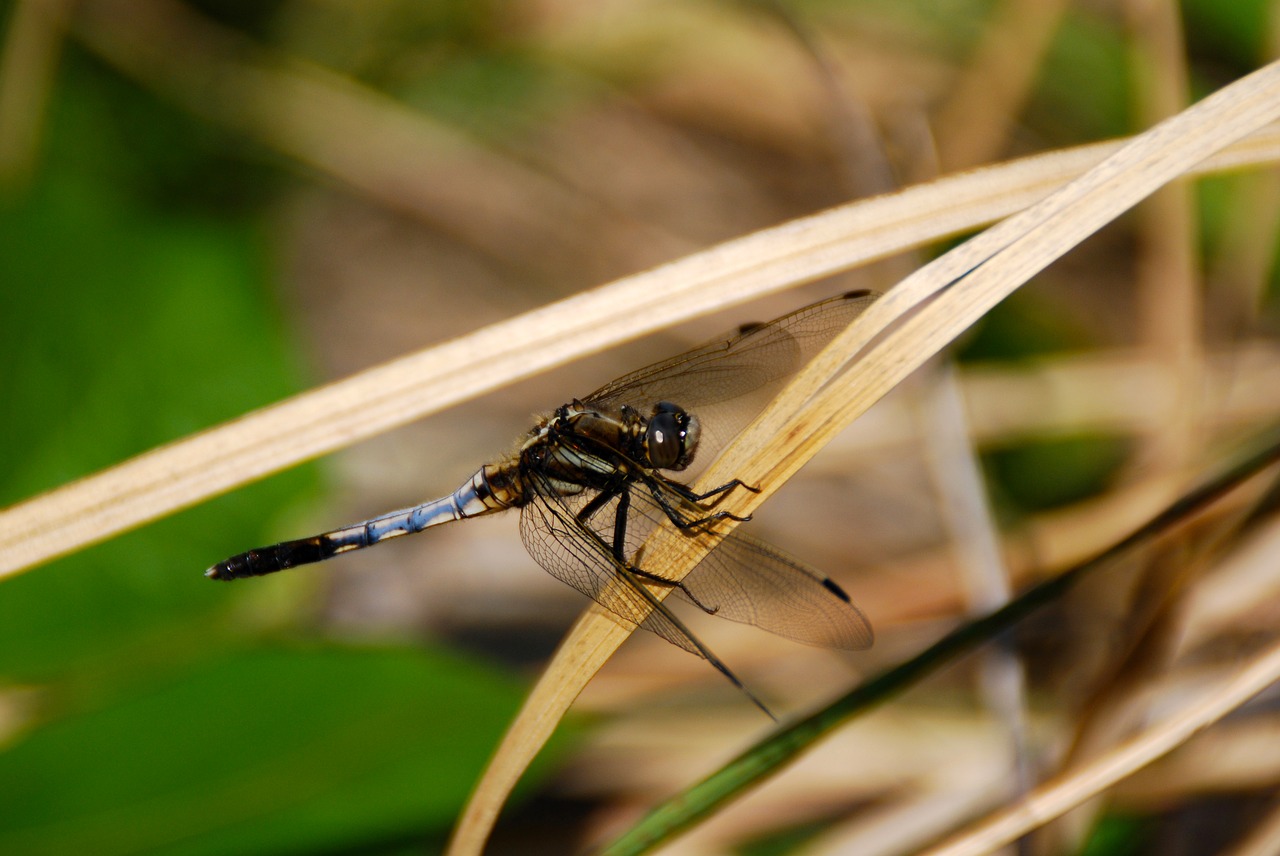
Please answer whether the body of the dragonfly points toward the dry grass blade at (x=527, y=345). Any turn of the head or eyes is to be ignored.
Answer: no

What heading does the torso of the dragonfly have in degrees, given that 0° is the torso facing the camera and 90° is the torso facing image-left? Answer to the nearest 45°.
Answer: approximately 270°
